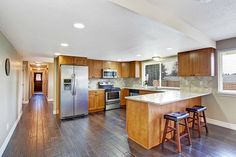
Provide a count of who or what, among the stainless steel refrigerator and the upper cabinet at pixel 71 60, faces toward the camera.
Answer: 2

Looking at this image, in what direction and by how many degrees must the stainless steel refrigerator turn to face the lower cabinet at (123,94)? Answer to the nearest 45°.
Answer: approximately 135° to its left

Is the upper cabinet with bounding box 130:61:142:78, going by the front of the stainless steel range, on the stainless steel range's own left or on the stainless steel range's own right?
on the stainless steel range's own left

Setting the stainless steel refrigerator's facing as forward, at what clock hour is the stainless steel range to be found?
The stainless steel range is roughly at 8 o'clock from the stainless steel refrigerator.

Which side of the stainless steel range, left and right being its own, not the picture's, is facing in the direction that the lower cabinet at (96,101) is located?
right

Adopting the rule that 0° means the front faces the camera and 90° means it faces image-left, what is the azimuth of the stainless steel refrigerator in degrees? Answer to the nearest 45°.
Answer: approximately 0°

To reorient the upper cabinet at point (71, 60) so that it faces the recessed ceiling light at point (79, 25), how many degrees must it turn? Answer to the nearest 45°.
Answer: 0° — it already faces it
